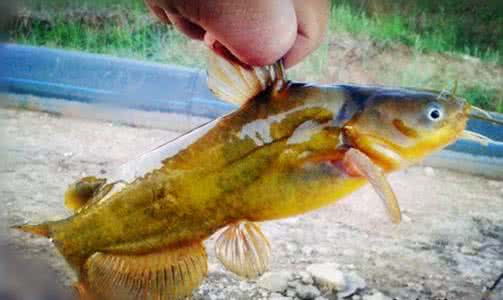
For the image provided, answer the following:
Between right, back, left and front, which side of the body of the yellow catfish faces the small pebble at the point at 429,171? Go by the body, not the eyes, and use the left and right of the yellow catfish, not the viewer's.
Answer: left

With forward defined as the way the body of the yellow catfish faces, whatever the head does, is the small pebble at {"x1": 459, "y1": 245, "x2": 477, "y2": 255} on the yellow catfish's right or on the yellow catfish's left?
on the yellow catfish's left

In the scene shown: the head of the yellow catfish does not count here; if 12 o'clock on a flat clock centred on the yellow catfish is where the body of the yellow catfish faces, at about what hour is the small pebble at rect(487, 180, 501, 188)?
The small pebble is roughly at 10 o'clock from the yellow catfish.

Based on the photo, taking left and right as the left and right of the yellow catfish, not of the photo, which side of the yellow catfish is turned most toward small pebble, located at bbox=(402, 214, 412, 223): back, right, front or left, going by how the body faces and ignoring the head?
left

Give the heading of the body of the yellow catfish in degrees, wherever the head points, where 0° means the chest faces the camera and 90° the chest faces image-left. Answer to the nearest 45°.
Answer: approximately 270°
